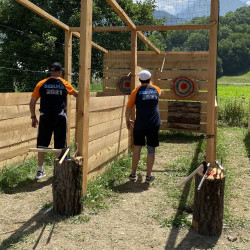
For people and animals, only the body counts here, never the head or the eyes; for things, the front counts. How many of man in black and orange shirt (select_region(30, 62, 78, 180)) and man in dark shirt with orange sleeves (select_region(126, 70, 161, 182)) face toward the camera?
0

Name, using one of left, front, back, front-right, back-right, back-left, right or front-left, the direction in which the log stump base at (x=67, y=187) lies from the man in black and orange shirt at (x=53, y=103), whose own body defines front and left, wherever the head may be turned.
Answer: back

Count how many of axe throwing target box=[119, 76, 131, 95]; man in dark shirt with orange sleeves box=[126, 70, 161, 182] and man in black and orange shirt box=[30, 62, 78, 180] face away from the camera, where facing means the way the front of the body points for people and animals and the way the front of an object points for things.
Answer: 2

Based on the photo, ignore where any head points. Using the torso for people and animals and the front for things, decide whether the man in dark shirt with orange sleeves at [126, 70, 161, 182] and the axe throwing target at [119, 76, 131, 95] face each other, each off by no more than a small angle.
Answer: yes

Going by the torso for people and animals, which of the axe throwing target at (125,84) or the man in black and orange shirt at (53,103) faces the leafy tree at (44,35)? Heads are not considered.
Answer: the man in black and orange shirt

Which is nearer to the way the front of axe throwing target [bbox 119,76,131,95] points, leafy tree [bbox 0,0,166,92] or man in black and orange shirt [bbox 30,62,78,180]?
the man in black and orange shirt

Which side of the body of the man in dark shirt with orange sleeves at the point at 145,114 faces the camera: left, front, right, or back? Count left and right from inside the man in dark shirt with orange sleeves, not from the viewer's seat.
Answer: back

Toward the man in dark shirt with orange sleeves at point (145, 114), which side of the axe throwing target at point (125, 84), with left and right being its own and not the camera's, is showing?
front

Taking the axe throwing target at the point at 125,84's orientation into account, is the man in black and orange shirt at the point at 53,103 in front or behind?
in front

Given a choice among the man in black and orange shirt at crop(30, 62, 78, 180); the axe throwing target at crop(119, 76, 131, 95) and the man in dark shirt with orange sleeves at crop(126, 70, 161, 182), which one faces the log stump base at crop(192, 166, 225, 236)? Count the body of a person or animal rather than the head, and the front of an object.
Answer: the axe throwing target

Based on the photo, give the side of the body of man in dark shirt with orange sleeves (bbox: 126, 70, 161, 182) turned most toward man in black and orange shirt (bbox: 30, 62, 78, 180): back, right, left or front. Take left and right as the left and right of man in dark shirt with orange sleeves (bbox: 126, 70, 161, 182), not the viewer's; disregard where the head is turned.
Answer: left

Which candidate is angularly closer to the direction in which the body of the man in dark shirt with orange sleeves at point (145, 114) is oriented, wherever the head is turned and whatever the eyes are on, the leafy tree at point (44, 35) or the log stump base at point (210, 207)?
the leafy tree

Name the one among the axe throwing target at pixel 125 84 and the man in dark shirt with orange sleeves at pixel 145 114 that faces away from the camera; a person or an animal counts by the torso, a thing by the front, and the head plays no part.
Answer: the man in dark shirt with orange sleeves

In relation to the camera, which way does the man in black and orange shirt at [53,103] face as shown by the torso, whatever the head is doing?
away from the camera

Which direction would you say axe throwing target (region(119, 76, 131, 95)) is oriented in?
toward the camera

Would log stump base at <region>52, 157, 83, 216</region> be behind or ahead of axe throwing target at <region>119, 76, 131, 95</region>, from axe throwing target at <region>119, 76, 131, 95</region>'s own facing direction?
ahead

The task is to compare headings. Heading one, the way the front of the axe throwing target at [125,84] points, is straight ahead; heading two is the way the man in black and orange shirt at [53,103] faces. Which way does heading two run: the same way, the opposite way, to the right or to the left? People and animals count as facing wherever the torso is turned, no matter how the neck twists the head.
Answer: the opposite way

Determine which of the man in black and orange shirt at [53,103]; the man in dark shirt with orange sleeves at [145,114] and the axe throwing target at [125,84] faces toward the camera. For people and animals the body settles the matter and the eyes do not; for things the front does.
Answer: the axe throwing target
